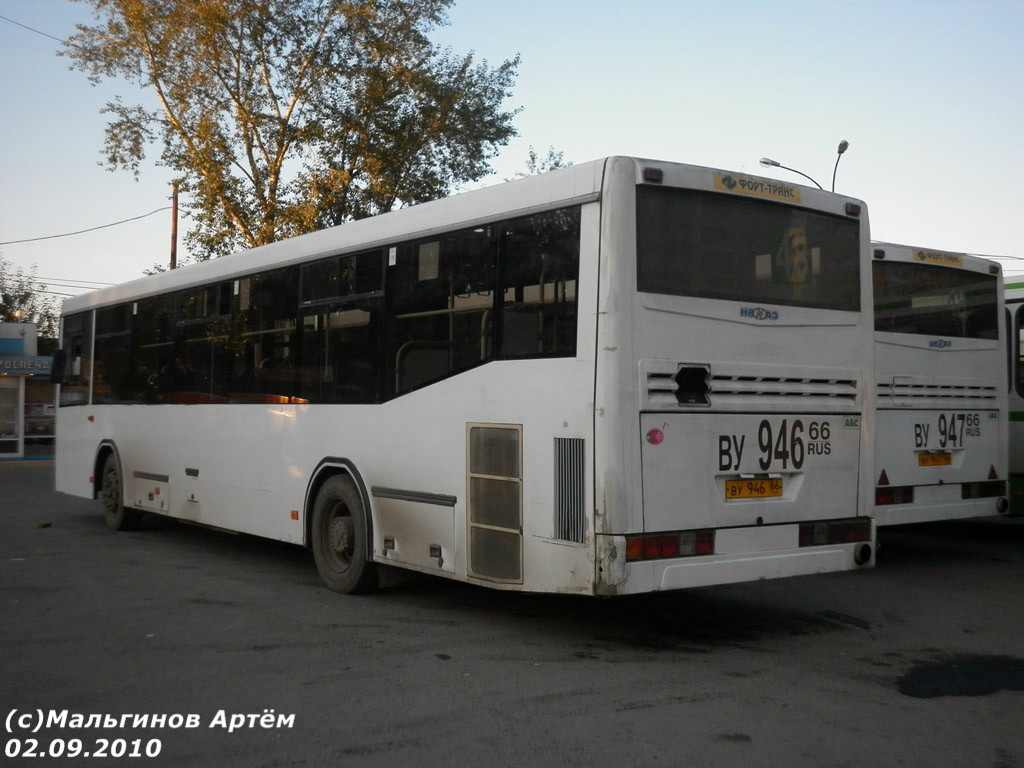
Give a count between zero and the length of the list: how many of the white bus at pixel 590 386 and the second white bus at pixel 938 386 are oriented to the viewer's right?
0

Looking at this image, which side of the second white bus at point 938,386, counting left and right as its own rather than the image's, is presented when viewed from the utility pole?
front

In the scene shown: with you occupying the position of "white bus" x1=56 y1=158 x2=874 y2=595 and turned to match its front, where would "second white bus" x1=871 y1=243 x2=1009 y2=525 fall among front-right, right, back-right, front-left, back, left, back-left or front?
right

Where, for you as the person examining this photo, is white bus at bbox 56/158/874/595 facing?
facing away from the viewer and to the left of the viewer

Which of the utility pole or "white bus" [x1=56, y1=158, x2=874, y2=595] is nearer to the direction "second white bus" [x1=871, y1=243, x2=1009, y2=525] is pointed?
the utility pole

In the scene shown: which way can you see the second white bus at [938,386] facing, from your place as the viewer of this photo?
facing away from the viewer and to the left of the viewer

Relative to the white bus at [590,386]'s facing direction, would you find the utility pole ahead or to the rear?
ahead

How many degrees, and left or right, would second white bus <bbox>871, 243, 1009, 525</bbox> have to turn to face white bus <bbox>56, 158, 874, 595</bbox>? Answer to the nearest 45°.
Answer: approximately 90° to its left

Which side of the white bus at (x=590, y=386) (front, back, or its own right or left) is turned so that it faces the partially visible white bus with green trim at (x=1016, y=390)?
right
